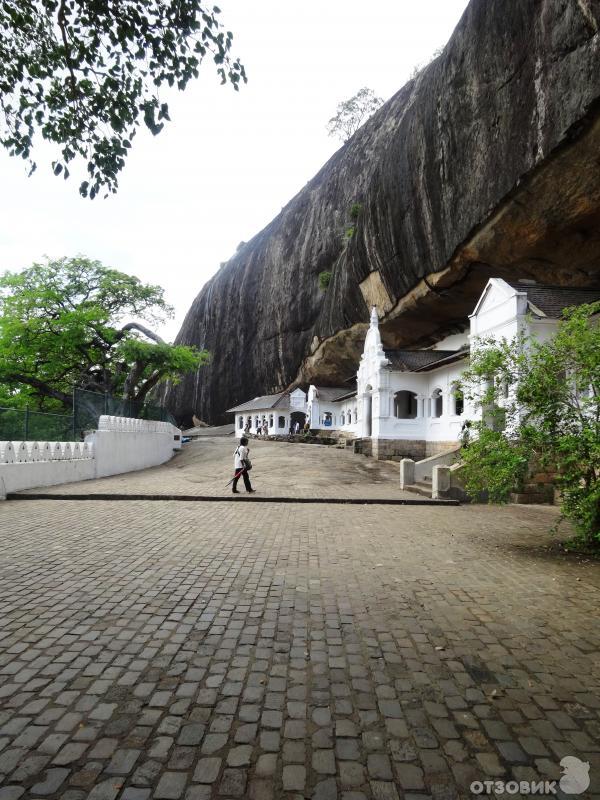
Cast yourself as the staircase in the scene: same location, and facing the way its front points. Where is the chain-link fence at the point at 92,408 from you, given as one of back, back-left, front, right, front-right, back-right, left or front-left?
front-right

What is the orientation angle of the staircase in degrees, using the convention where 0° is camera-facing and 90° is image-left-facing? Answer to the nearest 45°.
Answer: approximately 45°

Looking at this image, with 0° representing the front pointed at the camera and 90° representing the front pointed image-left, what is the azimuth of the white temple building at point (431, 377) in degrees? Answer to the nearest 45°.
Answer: approximately 45°

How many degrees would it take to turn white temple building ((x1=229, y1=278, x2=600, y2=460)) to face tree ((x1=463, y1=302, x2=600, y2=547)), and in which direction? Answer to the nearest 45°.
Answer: approximately 45° to its left

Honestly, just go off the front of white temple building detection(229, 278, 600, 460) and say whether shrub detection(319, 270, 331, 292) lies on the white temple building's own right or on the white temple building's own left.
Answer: on the white temple building's own right

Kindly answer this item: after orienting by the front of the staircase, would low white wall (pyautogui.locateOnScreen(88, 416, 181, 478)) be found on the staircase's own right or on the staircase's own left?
on the staircase's own right
